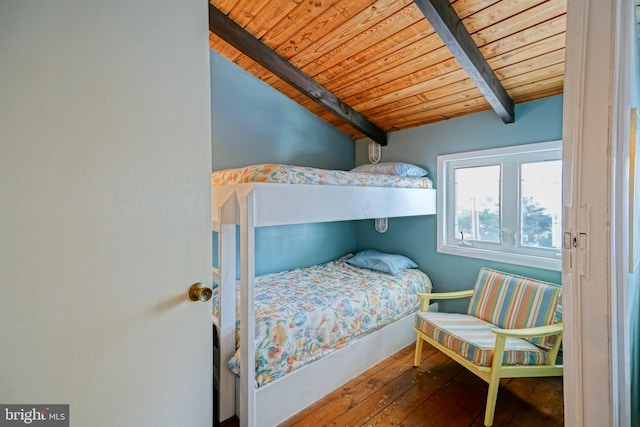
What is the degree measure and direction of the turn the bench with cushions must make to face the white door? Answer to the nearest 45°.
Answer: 0° — it already faces it

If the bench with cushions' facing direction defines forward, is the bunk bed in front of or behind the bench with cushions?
in front

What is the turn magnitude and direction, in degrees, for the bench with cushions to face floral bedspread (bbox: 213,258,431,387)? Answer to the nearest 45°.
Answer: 0° — it already faces it

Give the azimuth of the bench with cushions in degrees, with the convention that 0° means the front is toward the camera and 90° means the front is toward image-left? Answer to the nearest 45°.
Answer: approximately 45°
